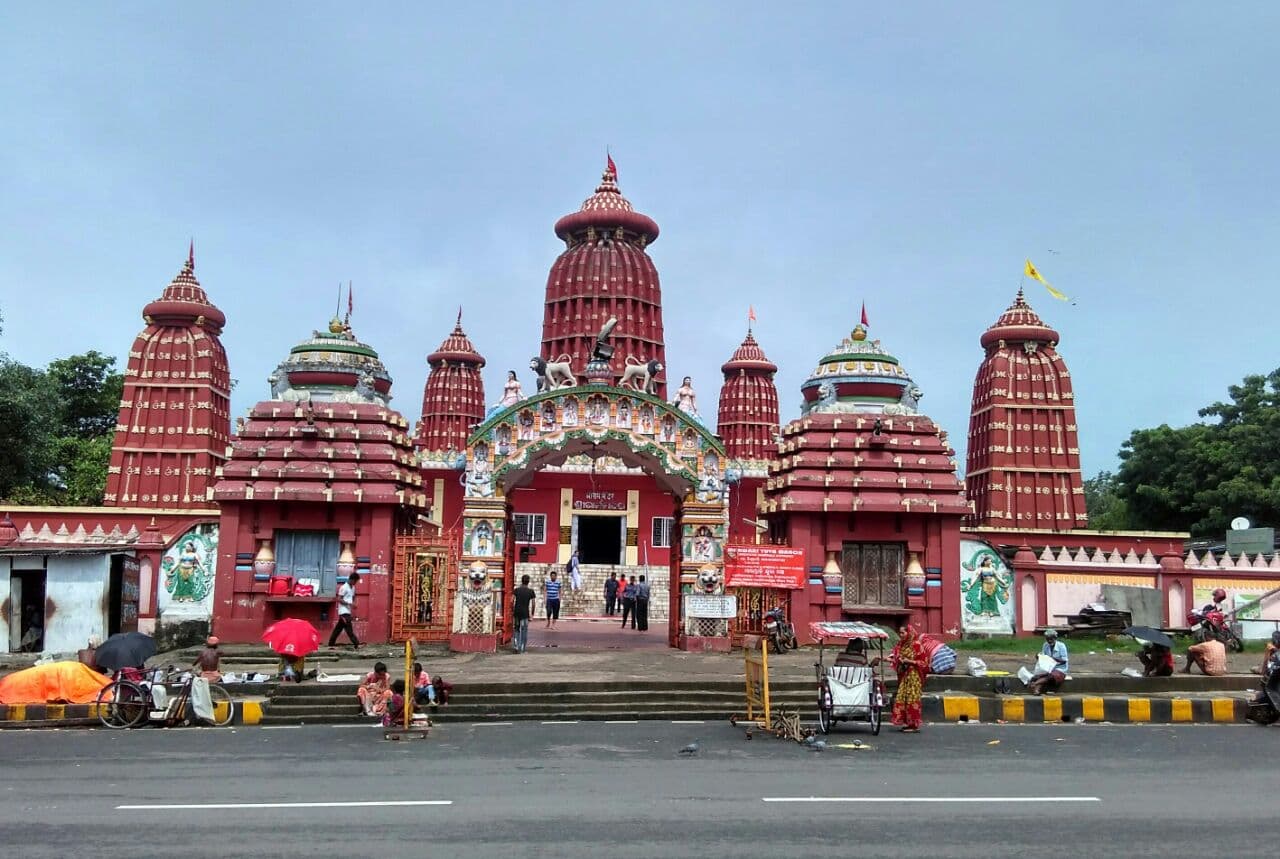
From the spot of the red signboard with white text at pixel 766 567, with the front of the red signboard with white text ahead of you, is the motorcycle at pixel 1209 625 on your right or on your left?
on your left

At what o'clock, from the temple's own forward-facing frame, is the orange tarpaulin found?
The orange tarpaulin is roughly at 1 o'clock from the temple.

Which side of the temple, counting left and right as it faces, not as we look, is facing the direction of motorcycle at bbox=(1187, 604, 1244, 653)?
left

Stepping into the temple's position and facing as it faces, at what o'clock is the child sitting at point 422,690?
The child sitting is roughly at 12 o'clock from the temple.

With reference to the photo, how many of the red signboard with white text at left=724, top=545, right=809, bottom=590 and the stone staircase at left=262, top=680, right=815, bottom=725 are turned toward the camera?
2

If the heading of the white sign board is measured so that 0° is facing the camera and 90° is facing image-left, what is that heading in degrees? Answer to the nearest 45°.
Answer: approximately 0°

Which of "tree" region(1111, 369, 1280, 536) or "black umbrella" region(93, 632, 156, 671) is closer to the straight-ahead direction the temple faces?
the black umbrella

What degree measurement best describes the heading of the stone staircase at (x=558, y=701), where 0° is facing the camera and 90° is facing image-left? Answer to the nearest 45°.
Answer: approximately 0°

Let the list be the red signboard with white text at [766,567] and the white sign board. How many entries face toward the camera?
2
